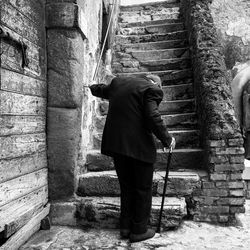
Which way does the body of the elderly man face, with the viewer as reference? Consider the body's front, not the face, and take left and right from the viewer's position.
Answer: facing away from the viewer and to the right of the viewer

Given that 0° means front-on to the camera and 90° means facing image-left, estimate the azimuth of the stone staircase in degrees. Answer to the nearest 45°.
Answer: approximately 0°

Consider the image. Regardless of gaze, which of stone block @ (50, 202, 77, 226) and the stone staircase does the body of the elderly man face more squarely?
the stone staircase

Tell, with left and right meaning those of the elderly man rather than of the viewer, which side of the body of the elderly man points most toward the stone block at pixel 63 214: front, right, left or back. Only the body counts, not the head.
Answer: left

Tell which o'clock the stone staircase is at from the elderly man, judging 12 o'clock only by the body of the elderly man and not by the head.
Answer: The stone staircase is roughly at 11 o'clock from the elderly man.

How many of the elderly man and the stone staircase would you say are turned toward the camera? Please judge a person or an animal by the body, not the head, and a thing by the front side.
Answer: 1
